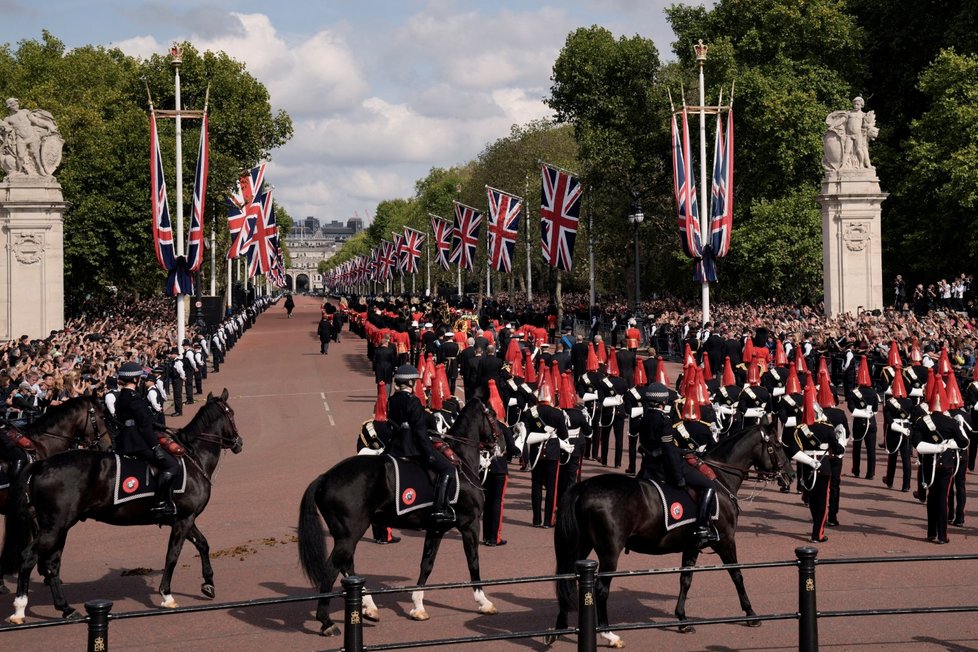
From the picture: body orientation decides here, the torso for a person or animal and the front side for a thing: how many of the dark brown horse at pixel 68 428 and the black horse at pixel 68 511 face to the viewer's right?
2

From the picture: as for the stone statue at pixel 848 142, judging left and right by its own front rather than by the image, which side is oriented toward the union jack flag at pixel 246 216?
right

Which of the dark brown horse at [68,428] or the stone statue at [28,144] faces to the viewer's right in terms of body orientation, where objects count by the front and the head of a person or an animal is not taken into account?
the dark brown horse

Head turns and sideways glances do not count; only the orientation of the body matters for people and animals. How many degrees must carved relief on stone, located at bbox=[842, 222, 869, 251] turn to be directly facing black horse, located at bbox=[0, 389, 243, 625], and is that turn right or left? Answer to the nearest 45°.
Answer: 0° — it already faces it

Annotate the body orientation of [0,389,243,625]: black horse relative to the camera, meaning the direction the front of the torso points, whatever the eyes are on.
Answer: to the viewer's right

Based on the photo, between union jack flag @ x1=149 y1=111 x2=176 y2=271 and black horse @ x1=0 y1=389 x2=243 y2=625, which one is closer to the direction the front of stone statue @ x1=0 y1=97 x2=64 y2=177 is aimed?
the black horse

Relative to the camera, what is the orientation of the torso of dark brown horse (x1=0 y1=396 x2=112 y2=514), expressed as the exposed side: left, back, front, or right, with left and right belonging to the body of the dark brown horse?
right

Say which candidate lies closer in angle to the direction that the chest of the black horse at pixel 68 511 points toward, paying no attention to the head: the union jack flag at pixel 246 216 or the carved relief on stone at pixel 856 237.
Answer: the carved relief on stone

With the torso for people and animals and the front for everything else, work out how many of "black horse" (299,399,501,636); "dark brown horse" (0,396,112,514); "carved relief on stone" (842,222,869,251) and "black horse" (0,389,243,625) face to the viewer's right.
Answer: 3

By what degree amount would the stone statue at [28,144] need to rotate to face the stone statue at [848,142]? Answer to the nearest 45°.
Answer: approximately 90° to its left

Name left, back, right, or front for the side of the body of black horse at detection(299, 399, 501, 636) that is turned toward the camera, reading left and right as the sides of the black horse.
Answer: right
